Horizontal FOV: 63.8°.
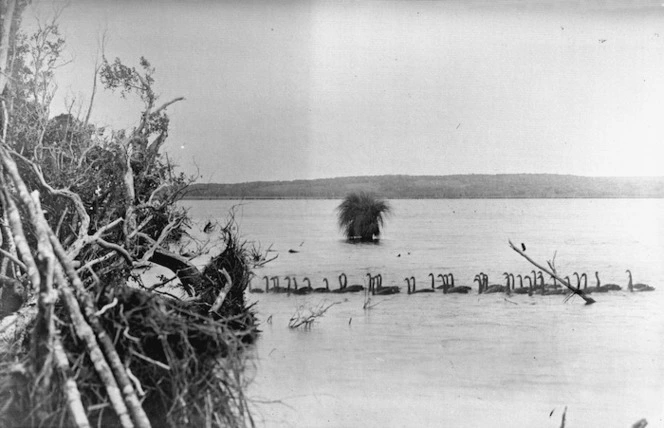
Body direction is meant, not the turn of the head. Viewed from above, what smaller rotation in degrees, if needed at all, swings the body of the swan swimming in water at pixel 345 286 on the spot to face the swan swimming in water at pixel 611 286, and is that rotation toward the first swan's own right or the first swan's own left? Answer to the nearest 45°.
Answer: approximately 180°

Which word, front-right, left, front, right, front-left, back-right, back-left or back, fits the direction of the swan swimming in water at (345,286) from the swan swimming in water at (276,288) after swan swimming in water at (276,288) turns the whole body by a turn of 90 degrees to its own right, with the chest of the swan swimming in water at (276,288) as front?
right

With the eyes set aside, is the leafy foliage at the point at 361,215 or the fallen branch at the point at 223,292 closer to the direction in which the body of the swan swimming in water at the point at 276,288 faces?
the fallen branch

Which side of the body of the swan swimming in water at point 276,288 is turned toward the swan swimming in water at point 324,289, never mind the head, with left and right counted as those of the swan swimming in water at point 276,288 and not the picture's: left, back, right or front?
back

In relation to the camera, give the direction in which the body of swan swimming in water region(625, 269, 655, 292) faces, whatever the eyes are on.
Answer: to the viewer's left

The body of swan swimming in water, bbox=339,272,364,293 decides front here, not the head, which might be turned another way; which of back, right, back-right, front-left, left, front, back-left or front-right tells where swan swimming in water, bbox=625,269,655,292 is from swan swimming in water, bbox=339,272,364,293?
back

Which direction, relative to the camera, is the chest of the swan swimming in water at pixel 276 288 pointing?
to the viewer's left

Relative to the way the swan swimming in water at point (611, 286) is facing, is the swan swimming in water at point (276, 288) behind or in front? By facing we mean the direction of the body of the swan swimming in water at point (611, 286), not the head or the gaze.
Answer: in front

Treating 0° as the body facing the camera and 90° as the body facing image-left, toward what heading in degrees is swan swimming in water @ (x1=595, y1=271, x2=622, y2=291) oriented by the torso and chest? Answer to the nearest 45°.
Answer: approximately 90°

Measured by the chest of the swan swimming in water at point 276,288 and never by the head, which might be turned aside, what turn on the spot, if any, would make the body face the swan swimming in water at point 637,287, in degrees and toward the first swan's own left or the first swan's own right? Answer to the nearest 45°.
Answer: approximately 180°

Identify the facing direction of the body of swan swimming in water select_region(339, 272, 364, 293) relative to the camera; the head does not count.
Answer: to the viewer's left

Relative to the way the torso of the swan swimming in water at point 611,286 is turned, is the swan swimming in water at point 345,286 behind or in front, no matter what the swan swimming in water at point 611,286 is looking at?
in front

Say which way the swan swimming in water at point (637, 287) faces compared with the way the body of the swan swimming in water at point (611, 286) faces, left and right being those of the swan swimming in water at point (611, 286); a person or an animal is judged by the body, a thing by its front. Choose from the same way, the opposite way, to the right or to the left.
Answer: the same way
